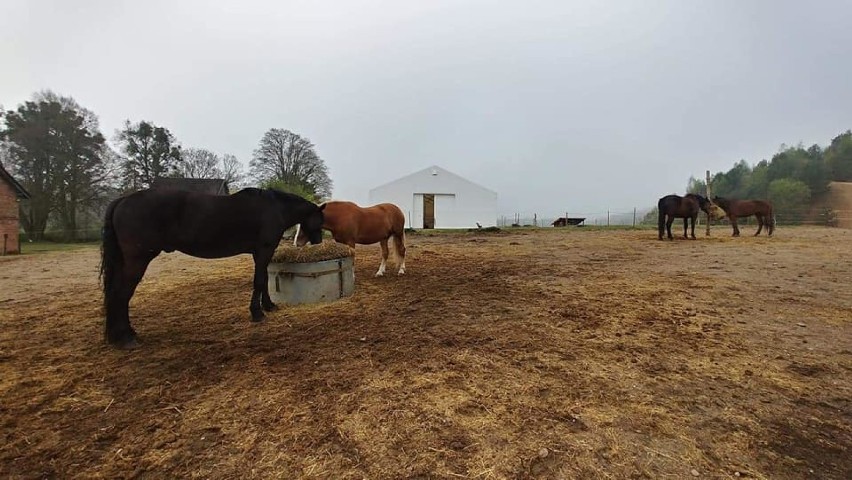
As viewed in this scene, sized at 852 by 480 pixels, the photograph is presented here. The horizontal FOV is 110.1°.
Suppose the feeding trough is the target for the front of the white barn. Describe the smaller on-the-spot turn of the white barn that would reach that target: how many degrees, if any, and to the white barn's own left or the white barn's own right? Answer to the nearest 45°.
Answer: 0° — it already faces it

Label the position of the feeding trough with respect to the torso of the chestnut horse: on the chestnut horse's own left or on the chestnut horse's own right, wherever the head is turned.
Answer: on the chestnut horse's own left

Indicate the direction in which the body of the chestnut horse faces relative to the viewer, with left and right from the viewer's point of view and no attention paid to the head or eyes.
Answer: facing to the left of the viewer

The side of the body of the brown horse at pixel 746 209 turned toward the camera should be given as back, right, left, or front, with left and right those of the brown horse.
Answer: left

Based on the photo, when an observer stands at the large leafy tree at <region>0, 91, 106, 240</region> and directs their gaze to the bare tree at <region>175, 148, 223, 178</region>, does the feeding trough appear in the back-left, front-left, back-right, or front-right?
back-right

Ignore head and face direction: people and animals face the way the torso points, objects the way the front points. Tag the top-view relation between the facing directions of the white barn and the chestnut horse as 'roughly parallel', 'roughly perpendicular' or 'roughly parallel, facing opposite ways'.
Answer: roughly perpendicular

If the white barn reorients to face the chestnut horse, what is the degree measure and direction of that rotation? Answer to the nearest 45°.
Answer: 0° — it already faces it

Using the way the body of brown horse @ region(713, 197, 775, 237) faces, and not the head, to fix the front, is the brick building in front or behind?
in front

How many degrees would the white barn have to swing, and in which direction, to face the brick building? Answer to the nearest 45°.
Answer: approximately 45° to its right

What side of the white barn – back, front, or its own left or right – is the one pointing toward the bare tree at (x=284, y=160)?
right

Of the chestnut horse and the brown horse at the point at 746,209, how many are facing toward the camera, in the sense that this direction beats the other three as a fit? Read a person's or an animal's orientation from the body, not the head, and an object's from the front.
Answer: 0

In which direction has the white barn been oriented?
toward the camera

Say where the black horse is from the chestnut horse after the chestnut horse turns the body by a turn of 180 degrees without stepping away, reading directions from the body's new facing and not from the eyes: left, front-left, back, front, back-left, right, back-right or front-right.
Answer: back-right

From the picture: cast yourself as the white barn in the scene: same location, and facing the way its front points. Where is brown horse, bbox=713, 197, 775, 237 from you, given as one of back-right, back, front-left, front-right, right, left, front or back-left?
front-left

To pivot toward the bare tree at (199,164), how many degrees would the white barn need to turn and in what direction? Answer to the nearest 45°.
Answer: approximately 90° to its right

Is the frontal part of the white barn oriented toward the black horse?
yes
